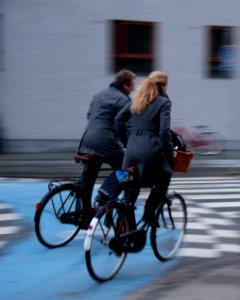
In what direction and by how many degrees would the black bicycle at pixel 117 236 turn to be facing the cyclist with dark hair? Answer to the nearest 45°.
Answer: approximately 45° to its left

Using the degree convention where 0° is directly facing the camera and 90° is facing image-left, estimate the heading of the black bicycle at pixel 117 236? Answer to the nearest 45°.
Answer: approximately 225°

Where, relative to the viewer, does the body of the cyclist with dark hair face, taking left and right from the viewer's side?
facing away from the viewer and to the right of the viewer

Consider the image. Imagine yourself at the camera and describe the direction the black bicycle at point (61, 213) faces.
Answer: facing away from the viewer and to the right of the viewer

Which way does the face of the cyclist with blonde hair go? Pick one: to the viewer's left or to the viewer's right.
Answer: to the viewer's right

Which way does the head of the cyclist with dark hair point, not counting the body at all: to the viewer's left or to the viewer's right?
to the viewer's right

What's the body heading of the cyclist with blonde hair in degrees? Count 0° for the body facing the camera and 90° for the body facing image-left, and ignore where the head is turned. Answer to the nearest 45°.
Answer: approximately 225°
